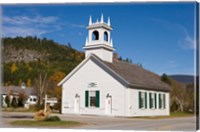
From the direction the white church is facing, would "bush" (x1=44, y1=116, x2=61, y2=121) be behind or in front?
in front

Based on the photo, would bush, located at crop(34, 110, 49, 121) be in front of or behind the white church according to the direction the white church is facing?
in front

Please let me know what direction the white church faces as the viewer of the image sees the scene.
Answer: facing the viewer and to the left of the viewer
